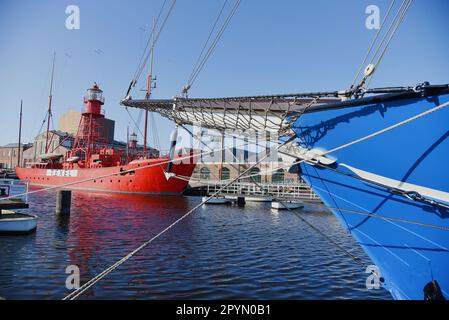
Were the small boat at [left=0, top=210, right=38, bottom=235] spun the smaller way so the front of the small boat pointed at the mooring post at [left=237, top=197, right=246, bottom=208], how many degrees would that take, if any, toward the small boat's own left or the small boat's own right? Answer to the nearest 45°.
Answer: approximately 45° to the small boat's own left

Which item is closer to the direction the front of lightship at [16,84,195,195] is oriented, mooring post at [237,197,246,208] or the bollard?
the mooring post

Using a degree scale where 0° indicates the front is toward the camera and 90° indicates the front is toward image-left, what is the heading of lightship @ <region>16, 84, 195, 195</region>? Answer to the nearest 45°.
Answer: approximately 315°

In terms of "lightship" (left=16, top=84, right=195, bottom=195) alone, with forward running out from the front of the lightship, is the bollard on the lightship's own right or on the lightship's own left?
on the lightship's own right

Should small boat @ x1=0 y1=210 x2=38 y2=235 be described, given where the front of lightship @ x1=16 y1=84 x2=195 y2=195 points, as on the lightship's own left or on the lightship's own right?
on the lightship's own right

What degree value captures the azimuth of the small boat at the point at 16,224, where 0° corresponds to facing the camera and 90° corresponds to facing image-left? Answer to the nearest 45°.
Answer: approximately 270°
